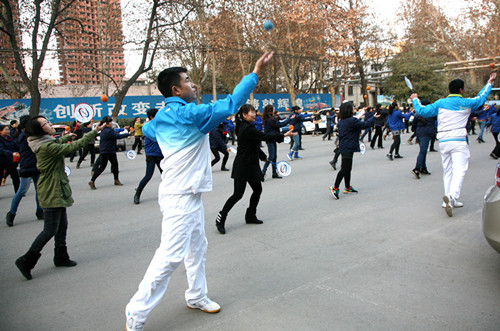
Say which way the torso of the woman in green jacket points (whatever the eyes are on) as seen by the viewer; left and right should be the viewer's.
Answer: facing to the right of the viewer

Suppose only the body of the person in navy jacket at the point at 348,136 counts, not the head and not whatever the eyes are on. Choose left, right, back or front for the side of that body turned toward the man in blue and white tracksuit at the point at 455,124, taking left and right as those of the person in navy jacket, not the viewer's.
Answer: right

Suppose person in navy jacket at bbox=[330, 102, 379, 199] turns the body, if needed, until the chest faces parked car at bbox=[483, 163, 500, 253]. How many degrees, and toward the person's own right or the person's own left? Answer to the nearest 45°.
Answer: approximately 135° to the person's own right

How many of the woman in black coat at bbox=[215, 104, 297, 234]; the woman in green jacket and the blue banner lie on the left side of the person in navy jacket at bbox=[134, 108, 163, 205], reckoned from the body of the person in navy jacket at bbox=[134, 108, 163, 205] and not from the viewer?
1

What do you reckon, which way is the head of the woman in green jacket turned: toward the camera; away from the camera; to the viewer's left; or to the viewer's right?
to the viewer's right

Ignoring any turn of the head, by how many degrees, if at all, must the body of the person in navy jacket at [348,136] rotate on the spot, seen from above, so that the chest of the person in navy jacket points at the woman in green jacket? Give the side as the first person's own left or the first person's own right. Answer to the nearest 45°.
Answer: approximately 180°

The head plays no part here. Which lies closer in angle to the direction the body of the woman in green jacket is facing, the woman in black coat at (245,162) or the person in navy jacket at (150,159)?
the woman in black coat
